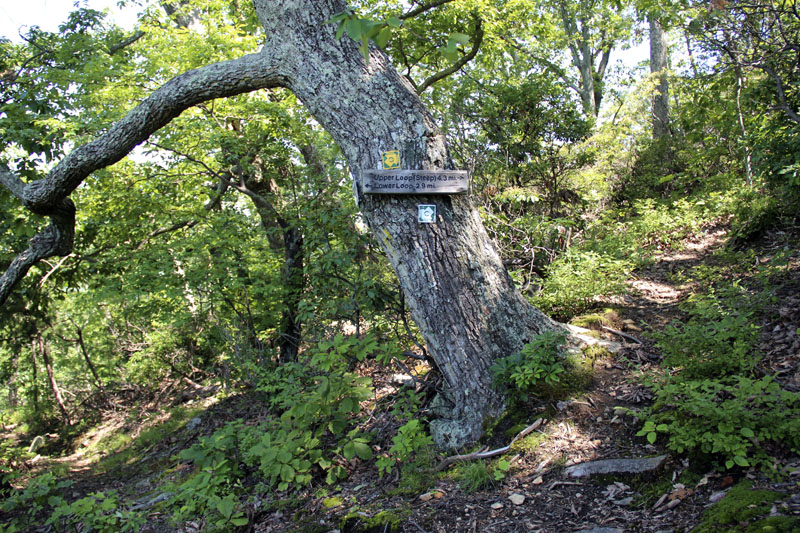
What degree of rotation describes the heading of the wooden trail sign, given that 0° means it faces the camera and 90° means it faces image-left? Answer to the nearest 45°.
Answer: approximately 0°

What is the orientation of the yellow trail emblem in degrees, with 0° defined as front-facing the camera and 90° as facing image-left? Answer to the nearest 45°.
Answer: approximately 0°

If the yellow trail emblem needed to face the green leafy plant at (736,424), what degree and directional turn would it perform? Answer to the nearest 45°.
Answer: approximately 45° to its left

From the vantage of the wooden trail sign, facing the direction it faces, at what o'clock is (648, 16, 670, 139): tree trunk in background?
The tree trunk in background is roughly at 7 o'clock from the wooden trail sign.

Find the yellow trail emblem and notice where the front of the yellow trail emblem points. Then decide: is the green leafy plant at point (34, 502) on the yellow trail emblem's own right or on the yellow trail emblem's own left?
on the yellow trail emblem's own right

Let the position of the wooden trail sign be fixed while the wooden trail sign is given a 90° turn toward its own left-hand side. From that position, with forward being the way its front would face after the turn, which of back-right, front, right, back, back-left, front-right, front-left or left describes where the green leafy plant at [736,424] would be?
front-right
